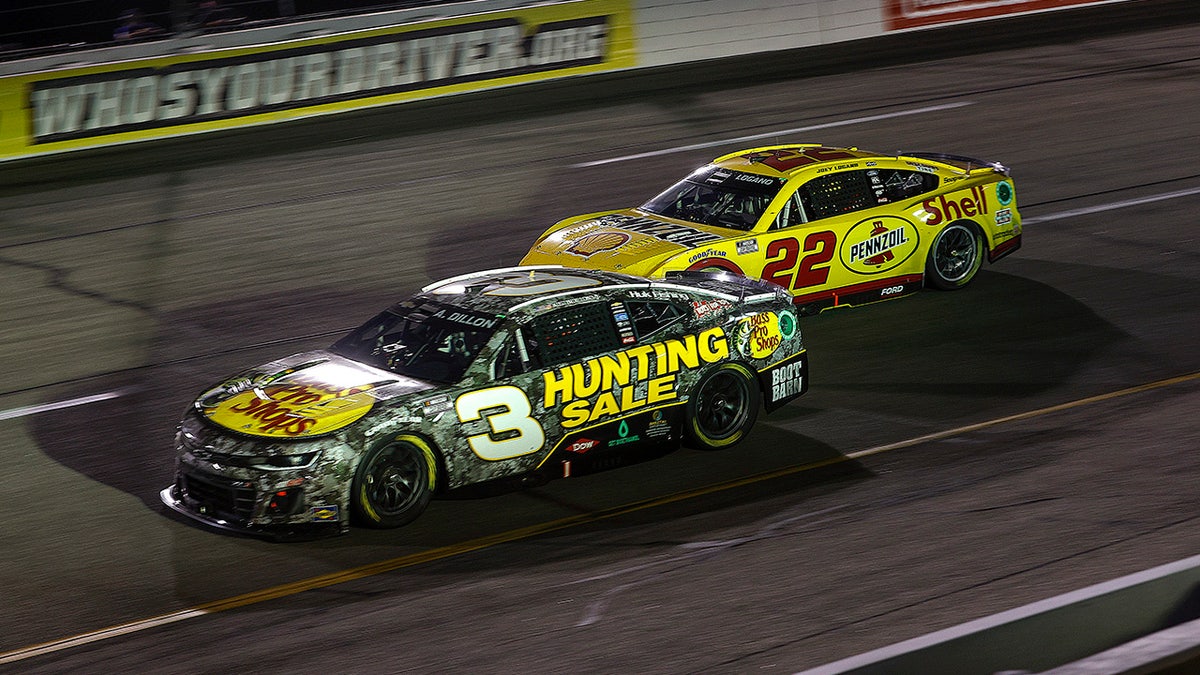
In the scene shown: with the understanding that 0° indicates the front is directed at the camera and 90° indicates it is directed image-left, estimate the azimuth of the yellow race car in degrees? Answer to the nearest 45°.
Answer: approximately 45°

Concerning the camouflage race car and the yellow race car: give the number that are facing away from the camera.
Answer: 0

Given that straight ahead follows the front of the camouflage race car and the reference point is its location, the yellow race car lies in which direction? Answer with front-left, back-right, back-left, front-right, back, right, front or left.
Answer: back

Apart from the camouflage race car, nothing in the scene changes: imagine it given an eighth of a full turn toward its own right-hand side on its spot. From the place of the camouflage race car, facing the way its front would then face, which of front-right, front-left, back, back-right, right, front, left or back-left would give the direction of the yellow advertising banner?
right

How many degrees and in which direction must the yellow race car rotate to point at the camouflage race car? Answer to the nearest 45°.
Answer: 0° — it already faces it
